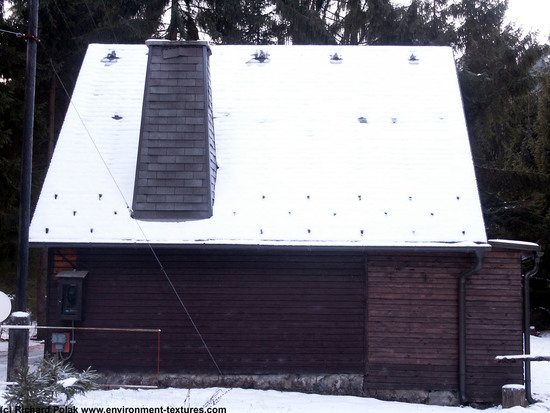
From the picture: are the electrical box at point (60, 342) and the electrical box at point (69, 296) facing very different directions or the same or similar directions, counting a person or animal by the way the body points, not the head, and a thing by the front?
same or similar directions

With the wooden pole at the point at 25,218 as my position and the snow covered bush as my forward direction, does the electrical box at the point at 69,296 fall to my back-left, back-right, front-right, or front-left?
back-left

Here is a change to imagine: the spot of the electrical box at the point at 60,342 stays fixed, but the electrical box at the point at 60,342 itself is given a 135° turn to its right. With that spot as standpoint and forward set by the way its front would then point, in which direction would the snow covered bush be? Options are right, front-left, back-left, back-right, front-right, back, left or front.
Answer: back-left

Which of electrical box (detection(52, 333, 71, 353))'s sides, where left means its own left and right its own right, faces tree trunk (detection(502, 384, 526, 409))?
left

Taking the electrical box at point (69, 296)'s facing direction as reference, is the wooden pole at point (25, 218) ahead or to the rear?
ahead

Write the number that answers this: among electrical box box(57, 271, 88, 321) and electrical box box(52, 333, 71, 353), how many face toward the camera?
2

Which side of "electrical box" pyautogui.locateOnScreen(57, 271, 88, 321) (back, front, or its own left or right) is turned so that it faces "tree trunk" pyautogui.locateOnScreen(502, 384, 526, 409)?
left

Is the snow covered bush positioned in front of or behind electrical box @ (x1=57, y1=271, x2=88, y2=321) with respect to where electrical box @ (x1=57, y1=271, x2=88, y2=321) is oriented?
in front

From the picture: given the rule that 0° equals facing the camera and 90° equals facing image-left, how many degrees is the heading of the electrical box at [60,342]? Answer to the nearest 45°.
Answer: approximately 0°

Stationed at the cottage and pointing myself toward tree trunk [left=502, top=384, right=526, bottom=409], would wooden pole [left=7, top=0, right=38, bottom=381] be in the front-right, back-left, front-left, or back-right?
back-right

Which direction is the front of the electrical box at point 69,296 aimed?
toward the camera
